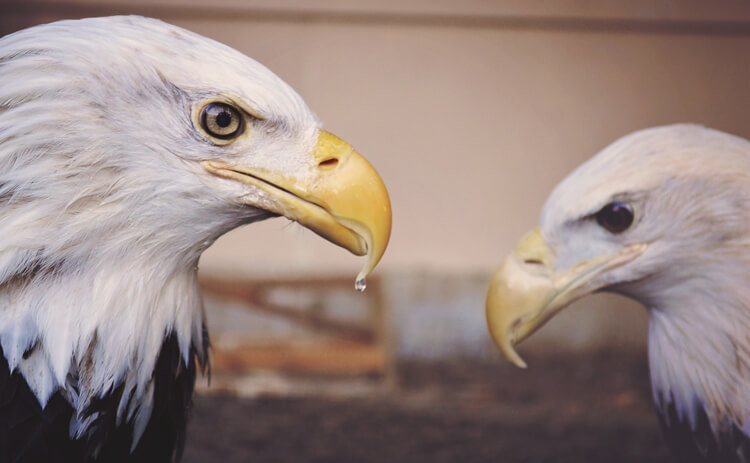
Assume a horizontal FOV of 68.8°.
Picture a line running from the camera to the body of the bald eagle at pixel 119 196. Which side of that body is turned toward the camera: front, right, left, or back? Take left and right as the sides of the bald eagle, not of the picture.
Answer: right

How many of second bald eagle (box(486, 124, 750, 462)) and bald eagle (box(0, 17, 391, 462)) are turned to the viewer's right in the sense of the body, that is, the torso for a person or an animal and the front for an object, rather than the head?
1

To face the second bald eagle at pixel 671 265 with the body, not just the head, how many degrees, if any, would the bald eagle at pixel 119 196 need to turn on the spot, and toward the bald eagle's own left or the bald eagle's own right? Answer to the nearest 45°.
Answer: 0° — it already faces it

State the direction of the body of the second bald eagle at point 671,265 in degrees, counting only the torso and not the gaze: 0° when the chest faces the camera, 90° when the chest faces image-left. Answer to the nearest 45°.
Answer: approximately 90°

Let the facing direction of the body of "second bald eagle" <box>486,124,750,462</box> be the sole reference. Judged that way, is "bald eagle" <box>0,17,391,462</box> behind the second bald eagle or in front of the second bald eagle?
in front
